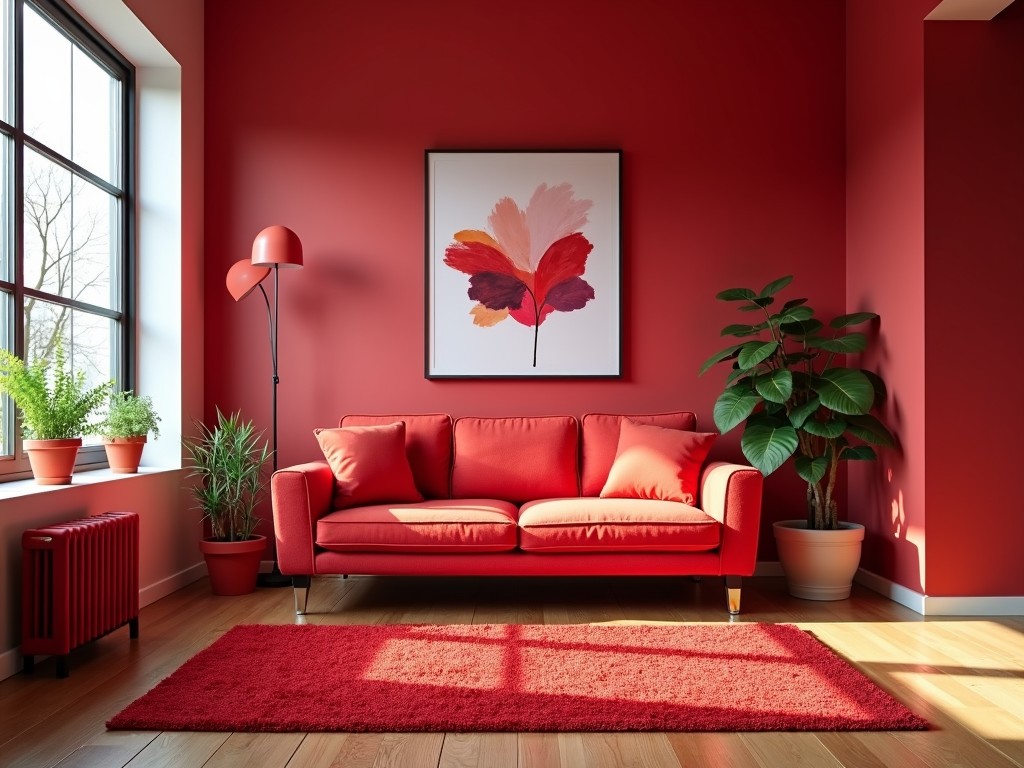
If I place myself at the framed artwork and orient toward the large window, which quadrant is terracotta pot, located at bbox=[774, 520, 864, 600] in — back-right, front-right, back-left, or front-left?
back-left

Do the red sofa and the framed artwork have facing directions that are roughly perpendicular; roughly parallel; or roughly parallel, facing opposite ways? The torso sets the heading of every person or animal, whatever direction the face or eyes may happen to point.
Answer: roughly parallel

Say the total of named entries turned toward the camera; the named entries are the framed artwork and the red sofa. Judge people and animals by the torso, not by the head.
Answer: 2

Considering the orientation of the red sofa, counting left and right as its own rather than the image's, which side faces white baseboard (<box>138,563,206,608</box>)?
right

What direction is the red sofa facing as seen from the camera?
toward the camera

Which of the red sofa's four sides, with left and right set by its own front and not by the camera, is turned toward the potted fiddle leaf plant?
left

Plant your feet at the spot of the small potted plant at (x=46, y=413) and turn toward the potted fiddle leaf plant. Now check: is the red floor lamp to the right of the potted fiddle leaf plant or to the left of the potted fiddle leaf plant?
left

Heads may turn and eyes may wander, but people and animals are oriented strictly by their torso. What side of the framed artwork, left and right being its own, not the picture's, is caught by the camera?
front

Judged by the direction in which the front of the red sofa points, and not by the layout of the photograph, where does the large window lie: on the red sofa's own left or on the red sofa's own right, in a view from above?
on the red sofa's own right

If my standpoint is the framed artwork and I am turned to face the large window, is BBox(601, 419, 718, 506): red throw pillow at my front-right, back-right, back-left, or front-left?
back-left
